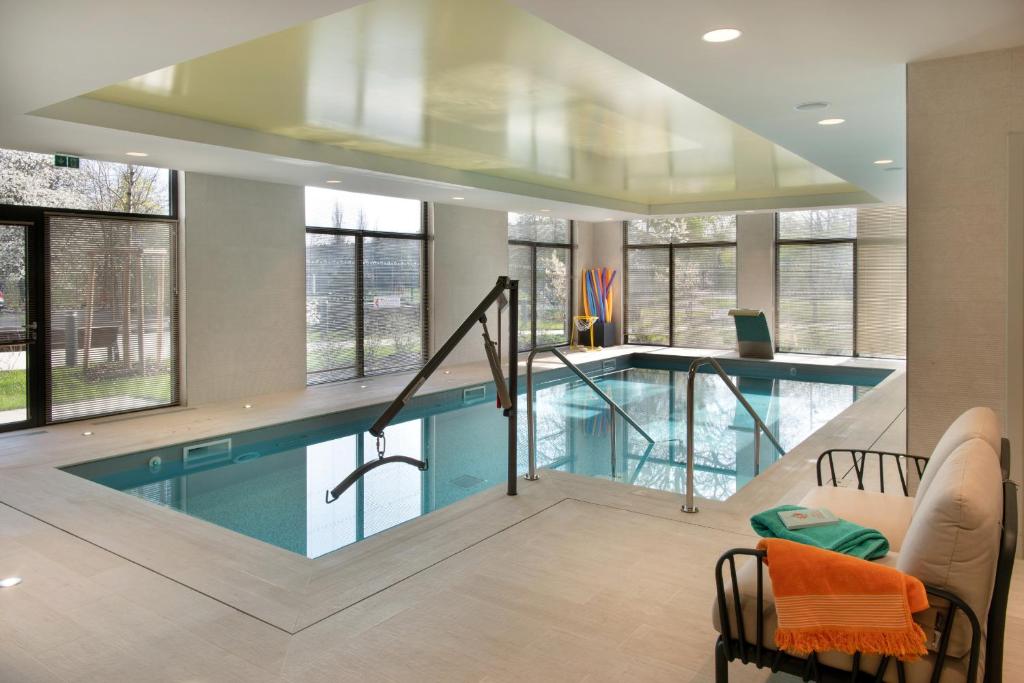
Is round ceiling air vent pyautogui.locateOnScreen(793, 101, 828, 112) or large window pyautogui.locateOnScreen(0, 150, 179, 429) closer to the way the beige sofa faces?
the large window

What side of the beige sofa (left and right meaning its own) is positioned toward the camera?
left

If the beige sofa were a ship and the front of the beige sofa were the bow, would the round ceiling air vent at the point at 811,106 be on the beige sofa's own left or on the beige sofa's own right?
on the beige sofa's own right

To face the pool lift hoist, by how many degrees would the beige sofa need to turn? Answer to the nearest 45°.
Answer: approximately 45° to its right

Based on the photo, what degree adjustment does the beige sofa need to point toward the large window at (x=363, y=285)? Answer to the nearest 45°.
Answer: approximately 45° to its right
